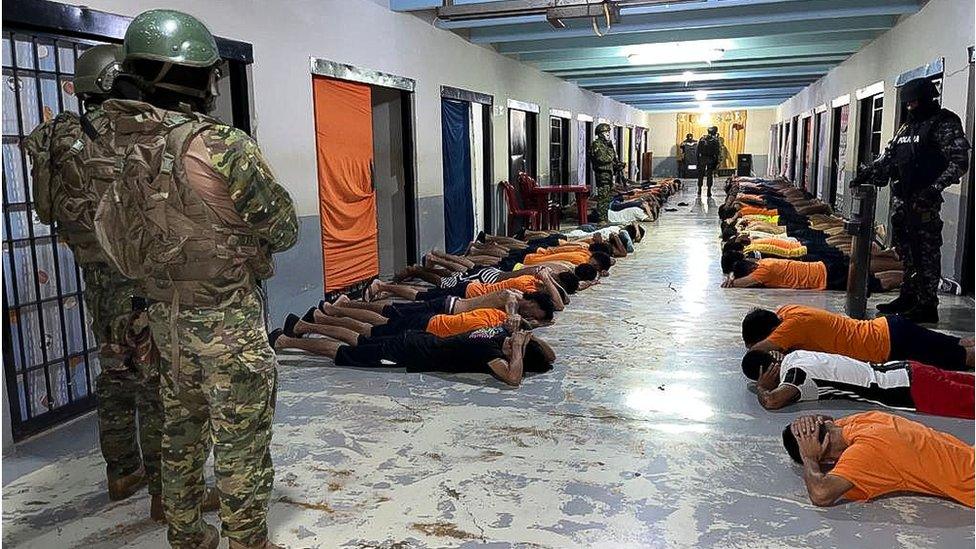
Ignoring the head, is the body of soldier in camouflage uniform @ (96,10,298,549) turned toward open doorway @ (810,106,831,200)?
yes

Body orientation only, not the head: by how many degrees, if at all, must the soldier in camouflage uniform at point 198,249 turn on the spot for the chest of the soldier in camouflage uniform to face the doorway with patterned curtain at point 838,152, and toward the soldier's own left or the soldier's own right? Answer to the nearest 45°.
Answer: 0° — they already face it

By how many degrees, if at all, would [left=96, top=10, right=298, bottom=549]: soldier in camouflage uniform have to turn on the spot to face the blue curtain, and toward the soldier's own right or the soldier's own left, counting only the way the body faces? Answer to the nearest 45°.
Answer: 0° — they already face it

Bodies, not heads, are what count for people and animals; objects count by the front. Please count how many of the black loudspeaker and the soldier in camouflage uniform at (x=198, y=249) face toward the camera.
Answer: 1

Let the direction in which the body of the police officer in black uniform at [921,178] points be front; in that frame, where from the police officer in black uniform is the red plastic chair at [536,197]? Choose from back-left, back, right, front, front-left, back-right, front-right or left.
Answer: right

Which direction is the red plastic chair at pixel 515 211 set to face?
to the viewer's right

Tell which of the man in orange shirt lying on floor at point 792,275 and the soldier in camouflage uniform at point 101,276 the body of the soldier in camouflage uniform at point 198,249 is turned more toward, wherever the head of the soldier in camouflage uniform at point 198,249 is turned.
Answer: the man in orange shirt lying on floor

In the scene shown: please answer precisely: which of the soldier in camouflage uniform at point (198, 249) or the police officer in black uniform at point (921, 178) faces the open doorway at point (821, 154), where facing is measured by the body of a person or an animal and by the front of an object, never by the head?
the soldier in camouflage uniform

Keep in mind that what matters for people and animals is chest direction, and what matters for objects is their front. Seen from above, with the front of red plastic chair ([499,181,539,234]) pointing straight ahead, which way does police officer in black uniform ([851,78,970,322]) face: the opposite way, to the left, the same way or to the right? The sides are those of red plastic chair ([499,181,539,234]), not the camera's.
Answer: the opposite way

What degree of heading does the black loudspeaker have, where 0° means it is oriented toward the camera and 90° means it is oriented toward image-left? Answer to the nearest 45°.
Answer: approximately 0°

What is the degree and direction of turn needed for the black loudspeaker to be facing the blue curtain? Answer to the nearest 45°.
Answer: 0° — it already faces it

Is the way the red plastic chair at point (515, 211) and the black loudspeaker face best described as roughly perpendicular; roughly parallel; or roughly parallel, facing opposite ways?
roughly perpendicular

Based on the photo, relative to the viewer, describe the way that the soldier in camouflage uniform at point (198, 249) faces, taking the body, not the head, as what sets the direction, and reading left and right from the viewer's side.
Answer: facing away from the viewer and to the right of the viewer

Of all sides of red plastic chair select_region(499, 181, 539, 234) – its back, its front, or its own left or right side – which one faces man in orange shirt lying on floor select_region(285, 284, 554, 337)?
right
